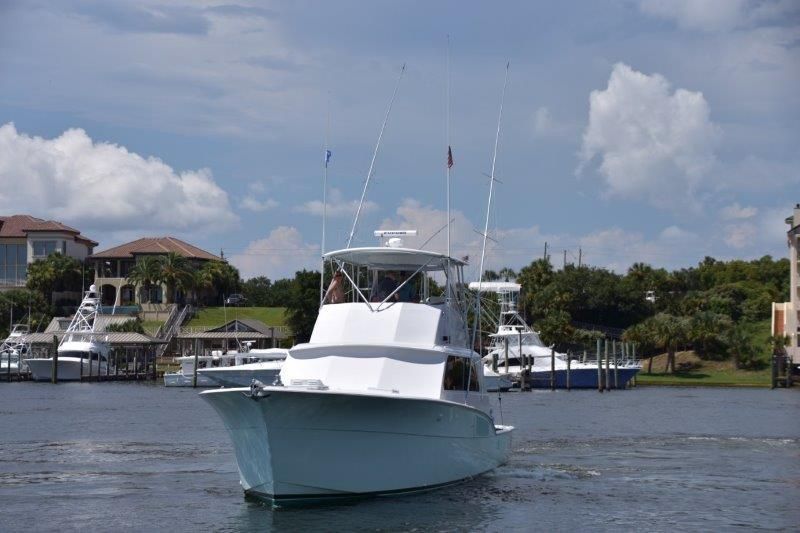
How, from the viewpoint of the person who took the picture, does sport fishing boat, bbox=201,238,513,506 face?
facing the viewer and to the left of the viewer
